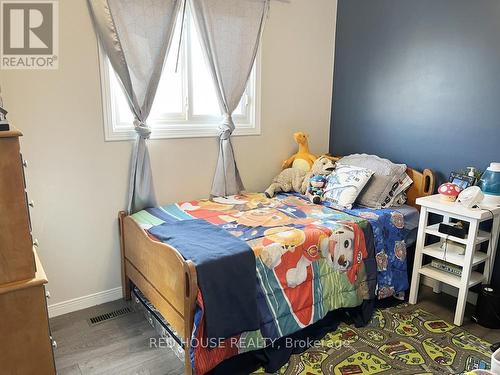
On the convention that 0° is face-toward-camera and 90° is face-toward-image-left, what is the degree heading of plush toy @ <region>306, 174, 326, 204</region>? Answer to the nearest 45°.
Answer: approximately 0°

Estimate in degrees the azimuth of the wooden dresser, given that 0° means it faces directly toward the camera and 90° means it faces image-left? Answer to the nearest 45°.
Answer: approximately 270°

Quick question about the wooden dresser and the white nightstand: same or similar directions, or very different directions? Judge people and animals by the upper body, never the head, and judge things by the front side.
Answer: very different directions

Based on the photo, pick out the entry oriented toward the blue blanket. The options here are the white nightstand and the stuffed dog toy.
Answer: the white nightstand

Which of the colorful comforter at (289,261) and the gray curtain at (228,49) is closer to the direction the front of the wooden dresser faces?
the colorful comforter

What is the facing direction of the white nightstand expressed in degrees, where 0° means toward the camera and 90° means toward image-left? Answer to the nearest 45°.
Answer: approximately 45°

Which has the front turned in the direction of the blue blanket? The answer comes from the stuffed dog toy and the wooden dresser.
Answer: the wooden dresser
